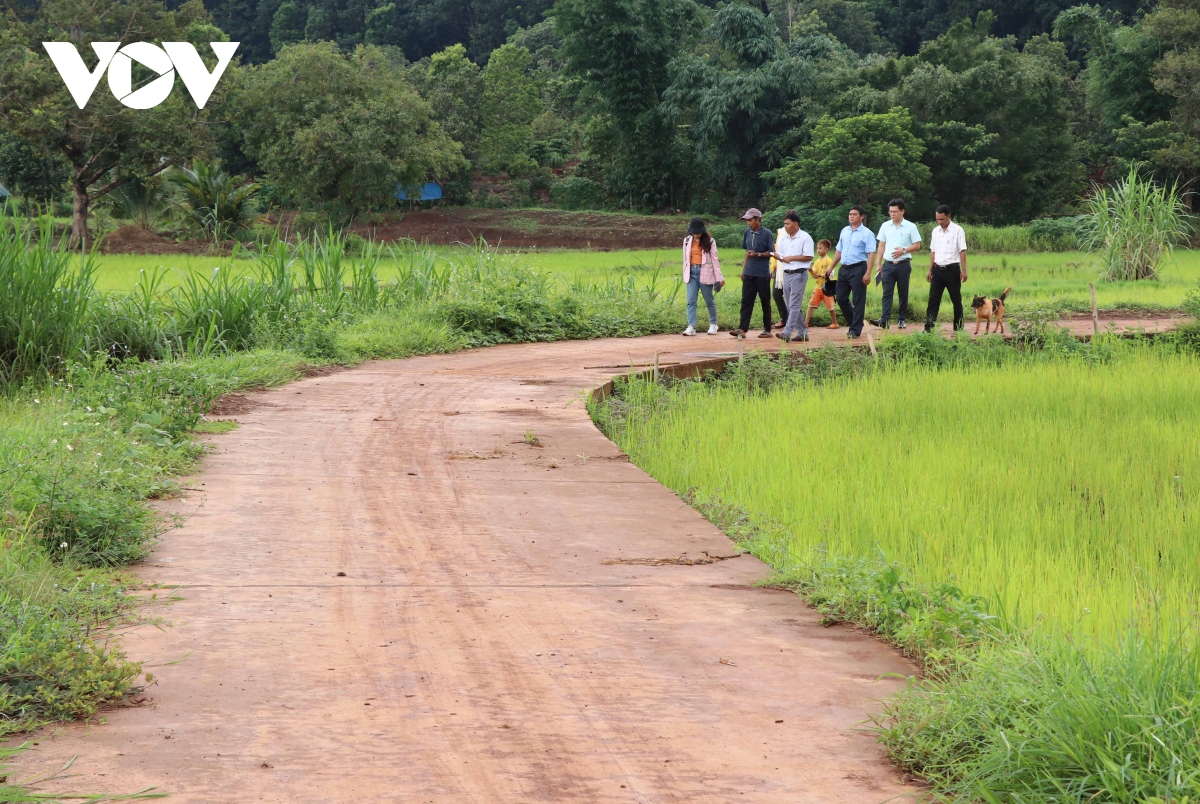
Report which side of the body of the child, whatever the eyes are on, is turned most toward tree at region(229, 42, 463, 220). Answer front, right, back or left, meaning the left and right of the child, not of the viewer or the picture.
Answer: right

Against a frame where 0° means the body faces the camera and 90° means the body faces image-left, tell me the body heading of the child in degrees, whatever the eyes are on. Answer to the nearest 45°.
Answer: approximately 45°

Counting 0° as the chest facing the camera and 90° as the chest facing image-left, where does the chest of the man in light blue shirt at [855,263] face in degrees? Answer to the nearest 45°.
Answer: approximately 45°

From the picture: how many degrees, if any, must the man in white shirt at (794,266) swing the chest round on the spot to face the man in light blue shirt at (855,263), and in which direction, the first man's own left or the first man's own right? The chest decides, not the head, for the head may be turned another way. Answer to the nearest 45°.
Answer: approximately 135° to the first man's own left

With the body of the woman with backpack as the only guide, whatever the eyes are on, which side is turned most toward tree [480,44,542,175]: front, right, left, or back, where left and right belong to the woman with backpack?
back

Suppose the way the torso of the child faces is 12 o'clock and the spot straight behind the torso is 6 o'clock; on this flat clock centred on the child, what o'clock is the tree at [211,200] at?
The tree is roughly at 3 o'clock from the child.

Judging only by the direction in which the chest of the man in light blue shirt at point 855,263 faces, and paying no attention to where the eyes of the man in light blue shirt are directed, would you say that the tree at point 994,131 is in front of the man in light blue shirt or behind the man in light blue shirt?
behind

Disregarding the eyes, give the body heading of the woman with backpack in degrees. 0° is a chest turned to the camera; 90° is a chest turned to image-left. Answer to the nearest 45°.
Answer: approximately 0°
